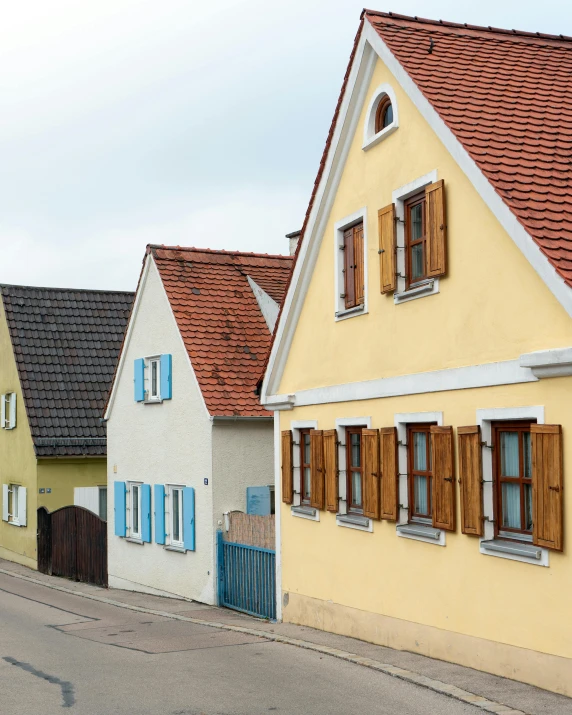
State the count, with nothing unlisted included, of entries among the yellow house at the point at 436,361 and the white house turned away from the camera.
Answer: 0

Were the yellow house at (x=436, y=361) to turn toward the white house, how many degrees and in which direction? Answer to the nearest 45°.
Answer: approximately 90° to its right

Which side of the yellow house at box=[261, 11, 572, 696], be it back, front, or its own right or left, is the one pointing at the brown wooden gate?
right

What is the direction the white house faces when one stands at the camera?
facing the viewer and to the left of the viewer

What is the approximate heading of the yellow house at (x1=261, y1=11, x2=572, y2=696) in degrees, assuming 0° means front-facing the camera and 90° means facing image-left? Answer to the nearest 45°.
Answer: approximately 45°
